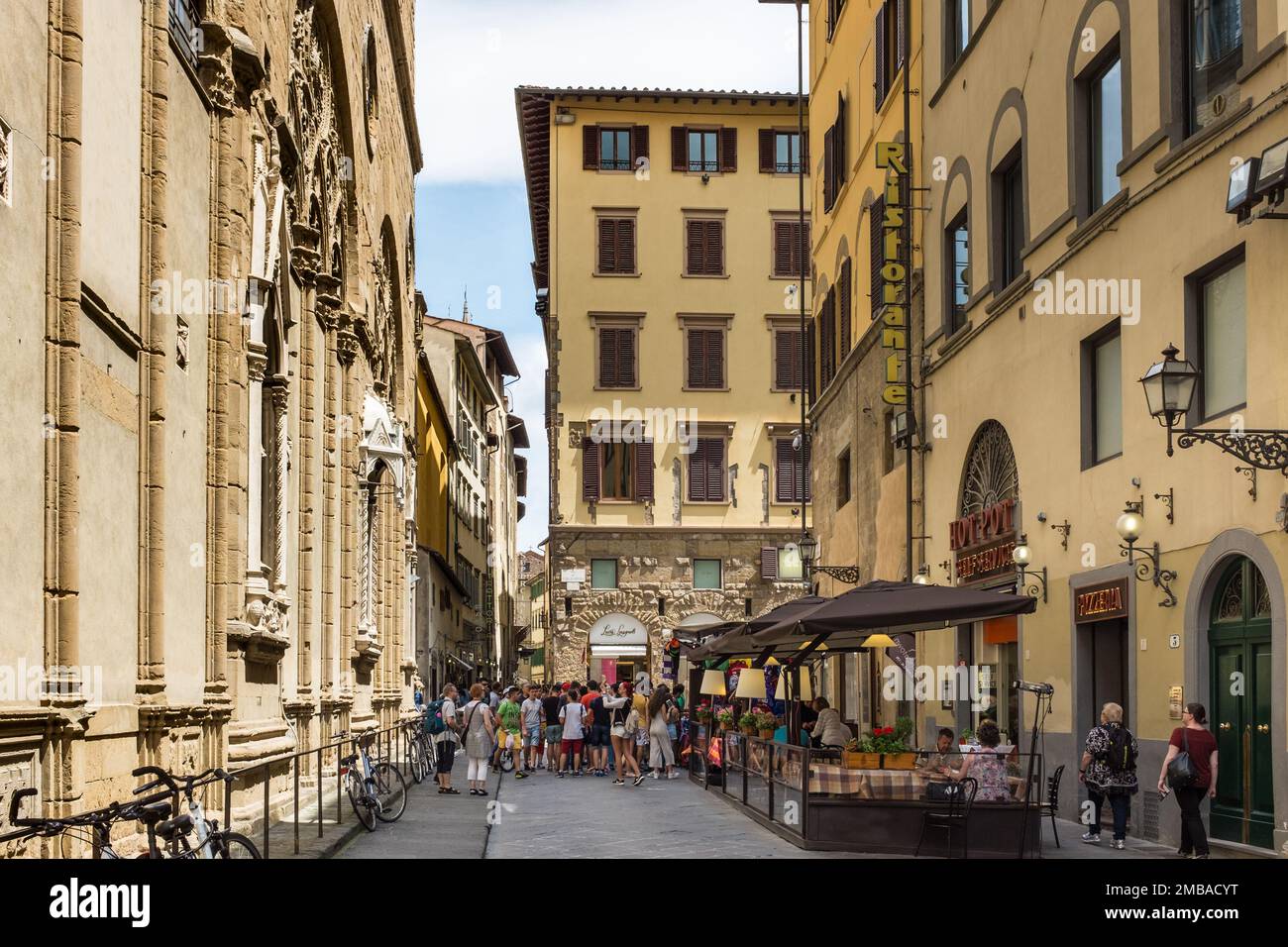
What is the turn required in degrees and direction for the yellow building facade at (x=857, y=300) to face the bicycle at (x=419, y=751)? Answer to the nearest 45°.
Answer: approximately 45° to its left

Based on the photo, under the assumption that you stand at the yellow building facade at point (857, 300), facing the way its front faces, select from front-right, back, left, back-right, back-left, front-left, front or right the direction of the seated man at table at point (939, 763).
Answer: left

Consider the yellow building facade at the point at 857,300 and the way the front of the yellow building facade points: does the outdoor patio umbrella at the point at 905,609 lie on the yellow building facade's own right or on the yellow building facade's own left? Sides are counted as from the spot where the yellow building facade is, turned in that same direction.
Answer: on the yellow building facade's own left

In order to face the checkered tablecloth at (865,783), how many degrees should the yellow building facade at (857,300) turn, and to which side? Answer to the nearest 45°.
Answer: approximately 90° to its left

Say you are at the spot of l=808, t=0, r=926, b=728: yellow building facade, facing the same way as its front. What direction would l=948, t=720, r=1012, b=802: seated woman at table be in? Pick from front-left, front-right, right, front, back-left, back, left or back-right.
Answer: left

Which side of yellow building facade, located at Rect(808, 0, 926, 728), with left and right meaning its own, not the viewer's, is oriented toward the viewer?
left

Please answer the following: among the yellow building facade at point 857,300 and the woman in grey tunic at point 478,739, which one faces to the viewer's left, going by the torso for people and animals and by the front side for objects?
the yellow building facade
